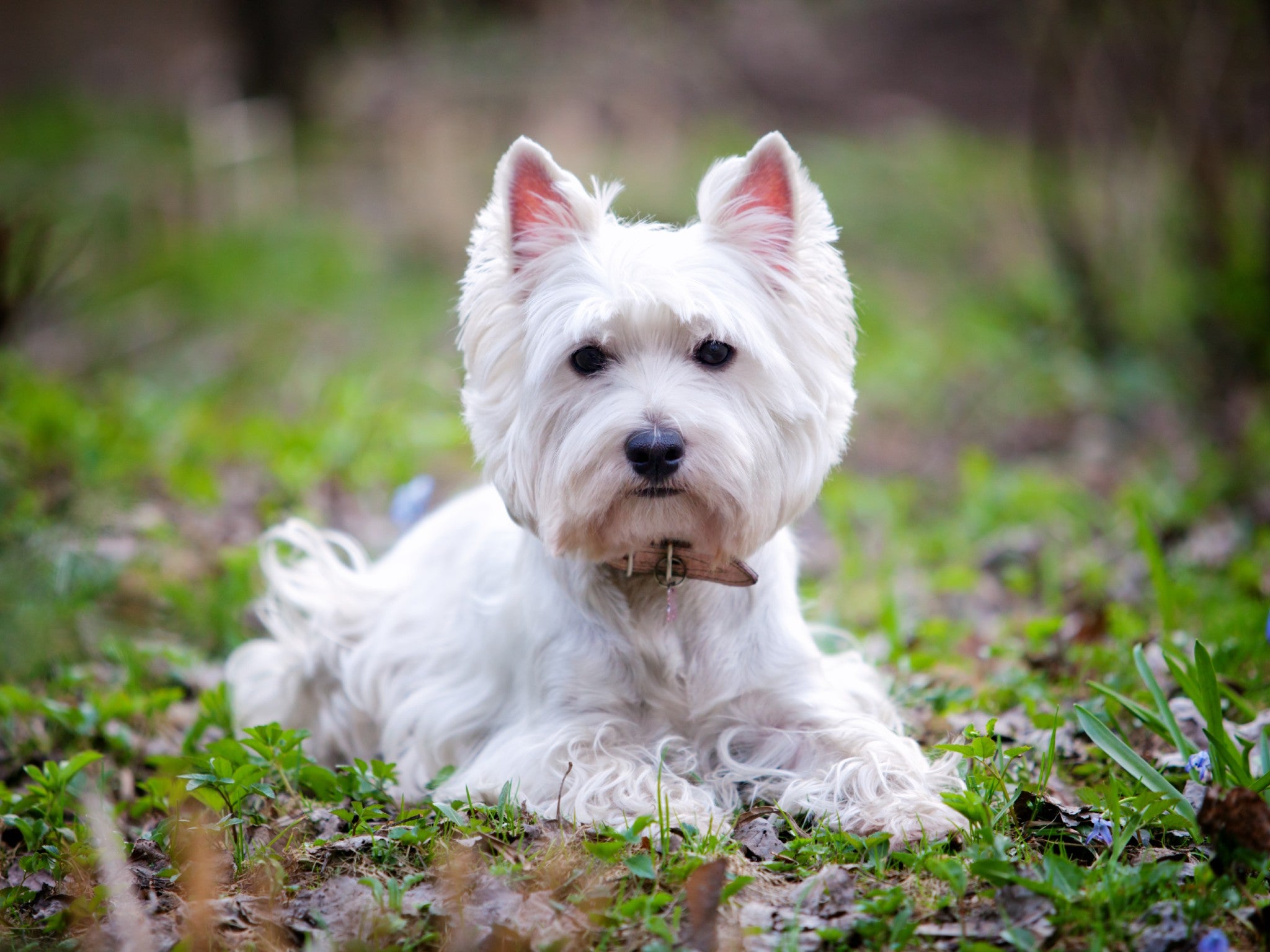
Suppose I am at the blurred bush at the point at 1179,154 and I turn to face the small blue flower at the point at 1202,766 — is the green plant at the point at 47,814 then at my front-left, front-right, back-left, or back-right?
front-right

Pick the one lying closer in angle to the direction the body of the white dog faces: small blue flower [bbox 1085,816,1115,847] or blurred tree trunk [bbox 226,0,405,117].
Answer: the small blue flower

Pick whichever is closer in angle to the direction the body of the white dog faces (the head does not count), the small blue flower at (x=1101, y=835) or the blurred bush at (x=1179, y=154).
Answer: the small blue flower

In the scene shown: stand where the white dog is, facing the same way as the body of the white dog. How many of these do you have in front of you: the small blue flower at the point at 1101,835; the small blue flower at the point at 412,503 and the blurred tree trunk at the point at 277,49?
1

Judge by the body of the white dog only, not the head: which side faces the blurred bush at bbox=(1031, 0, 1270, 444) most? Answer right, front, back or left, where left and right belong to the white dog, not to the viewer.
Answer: left

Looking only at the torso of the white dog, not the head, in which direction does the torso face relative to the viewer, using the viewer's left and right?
facing the viewer and to the right of the viewer

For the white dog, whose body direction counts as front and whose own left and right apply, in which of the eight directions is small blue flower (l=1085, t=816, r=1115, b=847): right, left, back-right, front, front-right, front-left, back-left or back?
front

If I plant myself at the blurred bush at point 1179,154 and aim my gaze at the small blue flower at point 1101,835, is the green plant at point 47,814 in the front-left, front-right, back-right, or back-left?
front-right

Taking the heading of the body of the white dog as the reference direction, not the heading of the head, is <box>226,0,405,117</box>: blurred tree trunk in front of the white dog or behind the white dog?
behind

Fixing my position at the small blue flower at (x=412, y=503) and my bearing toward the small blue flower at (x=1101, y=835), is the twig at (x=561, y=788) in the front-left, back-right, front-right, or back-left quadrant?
front-right

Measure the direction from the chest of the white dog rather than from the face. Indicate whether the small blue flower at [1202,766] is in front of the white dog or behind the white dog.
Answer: in front

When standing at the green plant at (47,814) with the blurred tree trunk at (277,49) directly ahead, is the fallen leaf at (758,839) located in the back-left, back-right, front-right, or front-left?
back-right

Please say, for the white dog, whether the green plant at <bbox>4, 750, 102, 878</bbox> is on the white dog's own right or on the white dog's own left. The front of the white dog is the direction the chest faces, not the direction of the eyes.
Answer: on the white dog's own right
